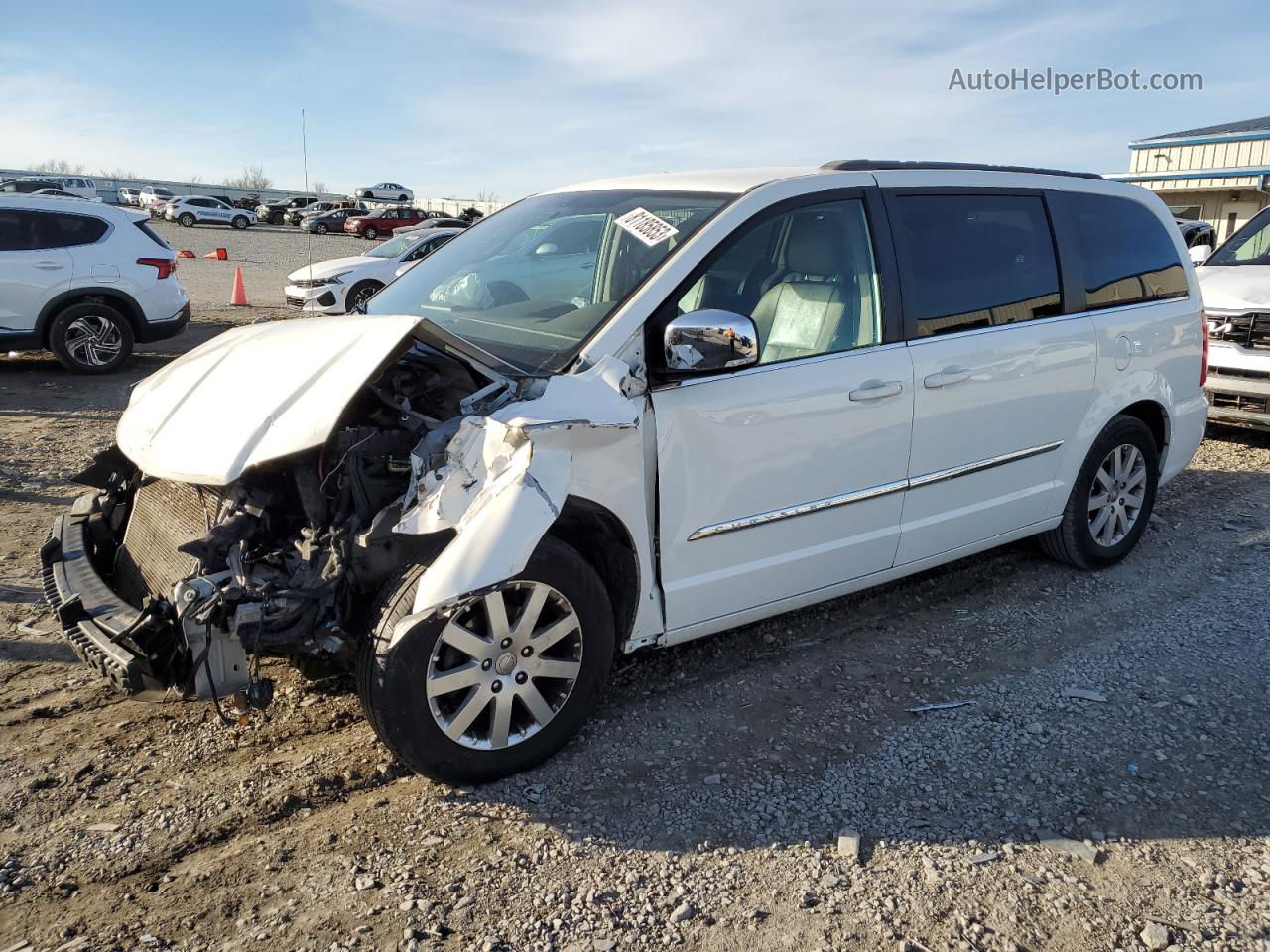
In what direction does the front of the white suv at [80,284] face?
to the viewer's left

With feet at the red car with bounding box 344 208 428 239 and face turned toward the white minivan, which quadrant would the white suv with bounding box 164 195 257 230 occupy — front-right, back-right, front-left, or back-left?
back-right

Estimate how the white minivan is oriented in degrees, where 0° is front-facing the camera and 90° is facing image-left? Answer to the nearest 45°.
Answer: approximately 45°

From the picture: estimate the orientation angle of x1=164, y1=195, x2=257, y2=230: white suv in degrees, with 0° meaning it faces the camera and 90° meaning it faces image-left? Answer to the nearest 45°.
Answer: approximately 270°

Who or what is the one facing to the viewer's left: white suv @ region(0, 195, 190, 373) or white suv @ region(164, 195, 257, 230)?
white suv @ region(0, 195, 190, 373)

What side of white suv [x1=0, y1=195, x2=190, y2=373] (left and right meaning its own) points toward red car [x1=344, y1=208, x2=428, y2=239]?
right
